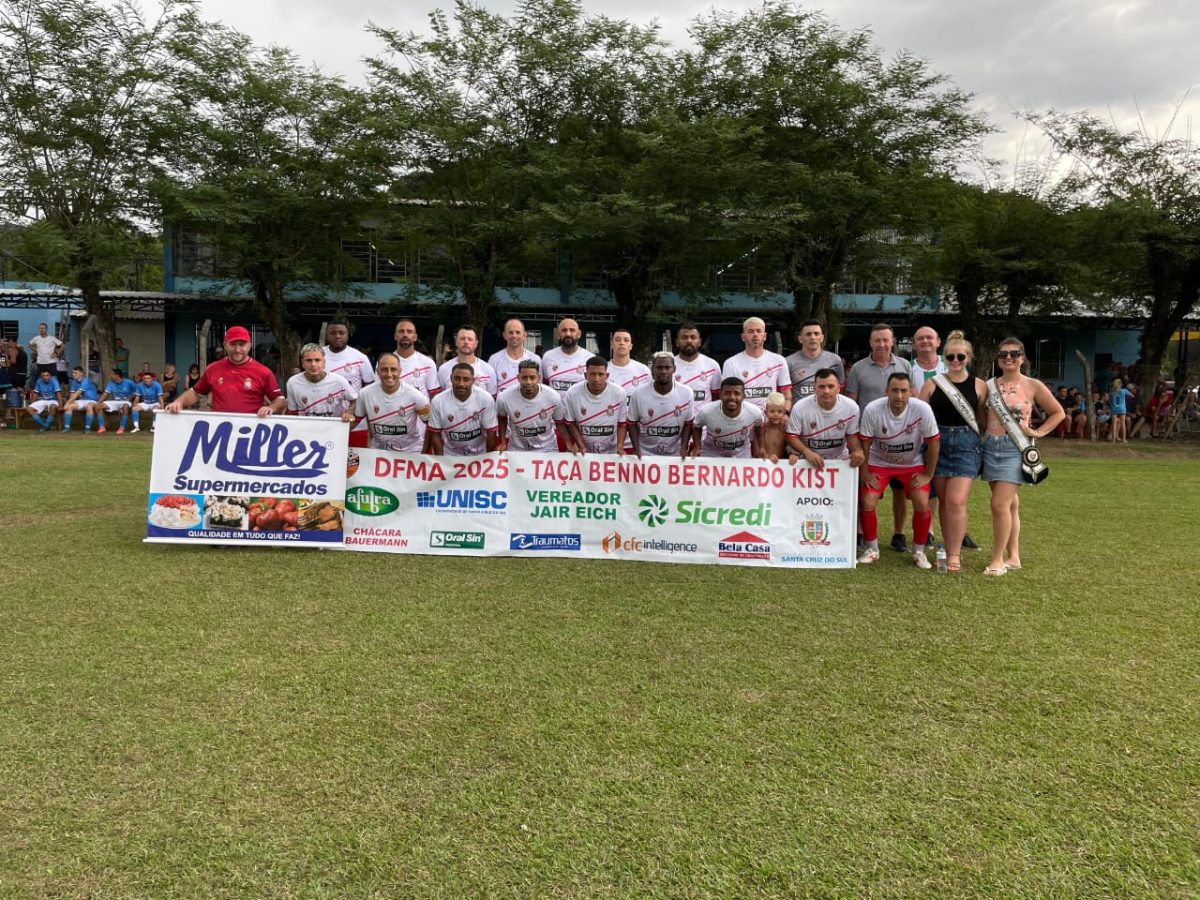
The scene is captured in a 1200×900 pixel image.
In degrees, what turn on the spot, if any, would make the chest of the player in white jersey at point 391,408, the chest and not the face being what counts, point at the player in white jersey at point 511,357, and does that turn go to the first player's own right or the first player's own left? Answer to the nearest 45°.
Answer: approximately 135° to the first player's own left

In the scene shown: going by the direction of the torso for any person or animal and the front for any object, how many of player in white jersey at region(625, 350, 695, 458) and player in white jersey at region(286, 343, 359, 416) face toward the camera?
2

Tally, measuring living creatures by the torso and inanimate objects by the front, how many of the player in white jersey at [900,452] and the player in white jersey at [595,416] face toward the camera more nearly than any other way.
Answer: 2

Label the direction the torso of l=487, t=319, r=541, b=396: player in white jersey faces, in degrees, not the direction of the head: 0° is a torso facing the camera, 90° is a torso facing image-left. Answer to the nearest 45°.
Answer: approximately 0°

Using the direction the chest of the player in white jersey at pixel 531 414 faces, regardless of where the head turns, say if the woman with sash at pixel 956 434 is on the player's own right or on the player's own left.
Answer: on the player's own left

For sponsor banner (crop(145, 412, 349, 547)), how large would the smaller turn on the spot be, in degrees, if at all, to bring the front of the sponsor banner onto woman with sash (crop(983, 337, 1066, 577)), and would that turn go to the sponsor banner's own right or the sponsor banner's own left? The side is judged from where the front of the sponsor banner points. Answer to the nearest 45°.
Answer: approximately 45° to the sponsor banner's own left

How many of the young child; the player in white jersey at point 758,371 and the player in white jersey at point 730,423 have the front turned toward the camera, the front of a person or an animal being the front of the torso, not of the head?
3

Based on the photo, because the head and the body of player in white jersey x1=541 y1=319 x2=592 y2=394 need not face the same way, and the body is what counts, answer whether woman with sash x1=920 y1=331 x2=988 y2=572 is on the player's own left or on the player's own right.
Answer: on the player's own left
